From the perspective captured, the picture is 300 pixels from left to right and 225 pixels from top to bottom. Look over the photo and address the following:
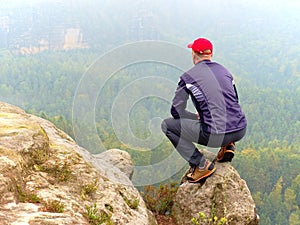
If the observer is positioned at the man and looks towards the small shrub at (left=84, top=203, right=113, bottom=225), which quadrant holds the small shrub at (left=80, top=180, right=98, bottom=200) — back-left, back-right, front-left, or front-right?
front-right

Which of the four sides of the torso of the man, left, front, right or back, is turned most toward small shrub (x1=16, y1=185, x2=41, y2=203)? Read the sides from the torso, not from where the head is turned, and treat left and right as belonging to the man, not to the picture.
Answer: left

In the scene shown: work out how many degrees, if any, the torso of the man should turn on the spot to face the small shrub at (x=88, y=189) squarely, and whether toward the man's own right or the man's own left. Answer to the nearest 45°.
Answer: approximately 90° to the man's own left

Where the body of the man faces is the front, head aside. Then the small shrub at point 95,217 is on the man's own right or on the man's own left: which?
on the man's own left

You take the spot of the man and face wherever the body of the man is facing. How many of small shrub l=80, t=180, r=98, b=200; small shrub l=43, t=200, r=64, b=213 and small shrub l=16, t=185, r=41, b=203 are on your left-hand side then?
3

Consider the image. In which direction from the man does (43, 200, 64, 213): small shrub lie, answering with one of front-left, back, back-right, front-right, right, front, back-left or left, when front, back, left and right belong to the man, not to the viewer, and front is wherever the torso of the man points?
left

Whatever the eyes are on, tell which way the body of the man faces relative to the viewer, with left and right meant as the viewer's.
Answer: facing away from the viewer and to the left of the viewer

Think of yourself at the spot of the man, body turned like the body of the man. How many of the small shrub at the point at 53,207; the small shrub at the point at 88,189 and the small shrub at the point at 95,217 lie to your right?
0
